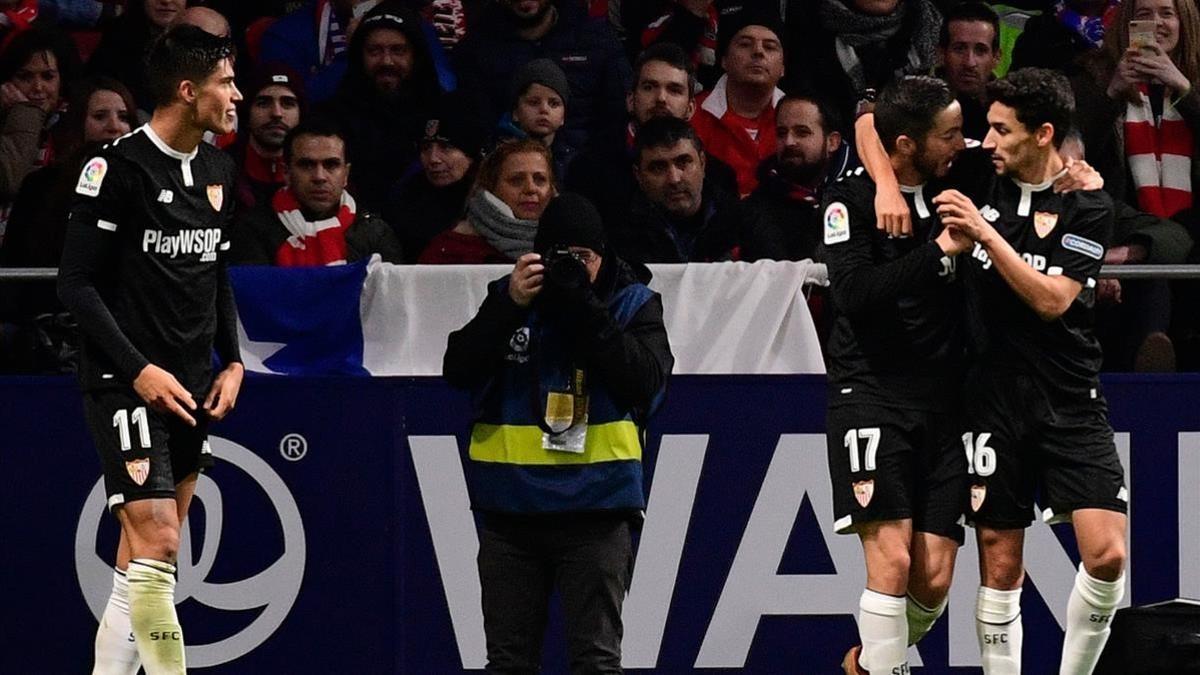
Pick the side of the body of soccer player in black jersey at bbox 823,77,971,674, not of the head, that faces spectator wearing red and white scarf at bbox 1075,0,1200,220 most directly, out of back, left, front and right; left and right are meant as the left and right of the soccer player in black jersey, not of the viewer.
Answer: left

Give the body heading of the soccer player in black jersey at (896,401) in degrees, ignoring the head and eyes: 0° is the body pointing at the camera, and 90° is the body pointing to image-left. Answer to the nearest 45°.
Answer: approximately 315°

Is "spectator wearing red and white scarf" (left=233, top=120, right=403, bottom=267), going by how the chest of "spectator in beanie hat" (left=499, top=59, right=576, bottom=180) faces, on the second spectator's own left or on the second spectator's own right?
on the second spectator's own right

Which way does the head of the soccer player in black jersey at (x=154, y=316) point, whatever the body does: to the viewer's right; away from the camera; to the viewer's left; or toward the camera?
to the viewer's right

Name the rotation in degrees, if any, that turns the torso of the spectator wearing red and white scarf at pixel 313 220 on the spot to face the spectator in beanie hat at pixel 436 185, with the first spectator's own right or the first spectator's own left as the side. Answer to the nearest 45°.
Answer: approximately 135° to the first spectator's own left

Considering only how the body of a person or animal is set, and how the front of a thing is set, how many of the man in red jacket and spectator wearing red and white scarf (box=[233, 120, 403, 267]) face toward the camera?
2

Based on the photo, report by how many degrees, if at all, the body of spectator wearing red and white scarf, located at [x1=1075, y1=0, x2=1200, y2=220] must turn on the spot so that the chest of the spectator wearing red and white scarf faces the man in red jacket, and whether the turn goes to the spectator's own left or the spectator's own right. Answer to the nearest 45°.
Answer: approximately 90° to the spectator's own right
